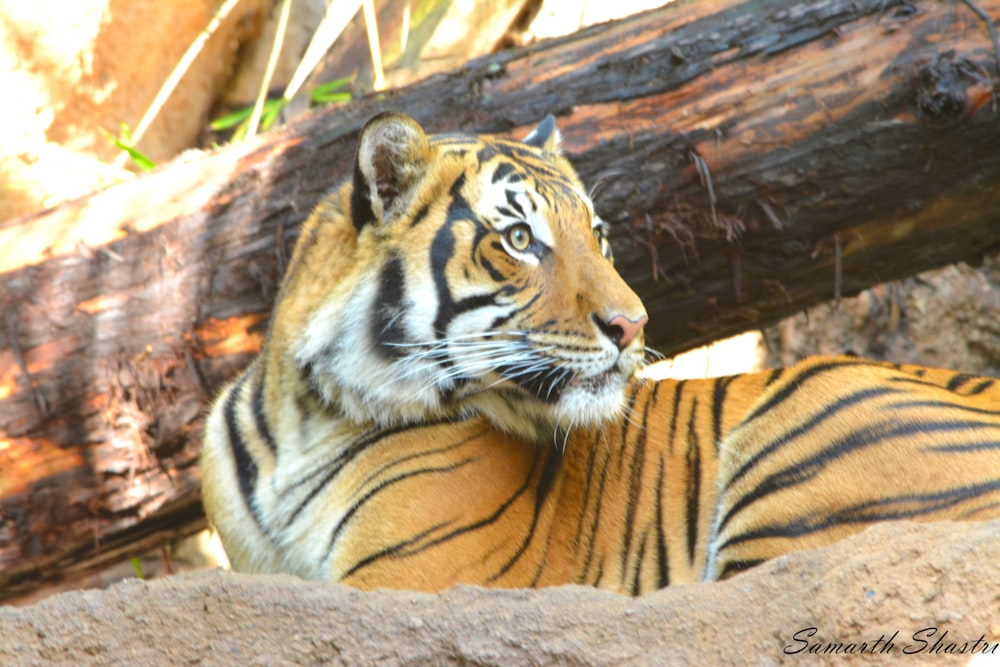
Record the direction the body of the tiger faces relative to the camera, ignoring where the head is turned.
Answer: to the viewer's left
